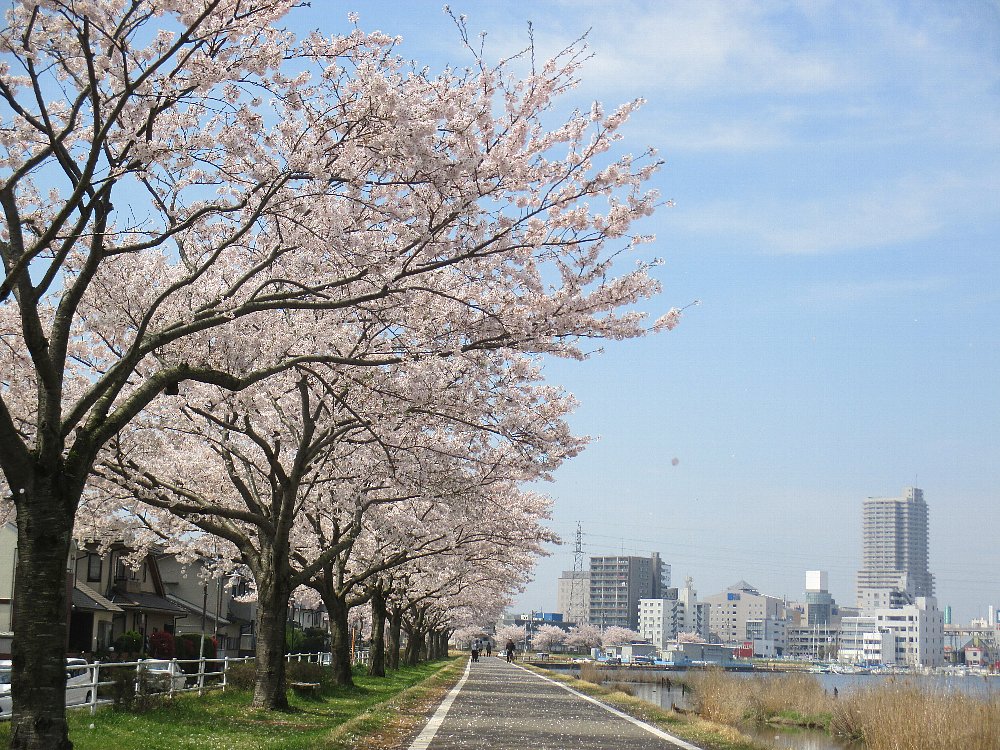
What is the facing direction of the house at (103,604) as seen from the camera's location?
facing the viewer and to the right of the viewer

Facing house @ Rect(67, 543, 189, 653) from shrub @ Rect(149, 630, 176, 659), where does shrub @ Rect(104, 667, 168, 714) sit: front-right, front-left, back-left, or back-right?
back-left

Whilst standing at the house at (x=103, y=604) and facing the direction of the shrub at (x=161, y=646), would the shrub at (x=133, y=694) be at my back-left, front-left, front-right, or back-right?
front-right

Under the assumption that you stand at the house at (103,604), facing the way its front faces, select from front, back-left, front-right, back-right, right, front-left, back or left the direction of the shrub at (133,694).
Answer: front-right

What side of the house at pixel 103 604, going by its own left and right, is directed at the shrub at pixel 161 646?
front

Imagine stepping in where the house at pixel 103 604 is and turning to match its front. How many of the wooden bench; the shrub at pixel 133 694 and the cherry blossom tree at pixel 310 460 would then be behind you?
0

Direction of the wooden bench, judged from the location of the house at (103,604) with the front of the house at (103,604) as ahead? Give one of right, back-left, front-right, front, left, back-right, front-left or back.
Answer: front-right

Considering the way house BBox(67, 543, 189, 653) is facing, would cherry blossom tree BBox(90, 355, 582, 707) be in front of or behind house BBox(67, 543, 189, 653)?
in front

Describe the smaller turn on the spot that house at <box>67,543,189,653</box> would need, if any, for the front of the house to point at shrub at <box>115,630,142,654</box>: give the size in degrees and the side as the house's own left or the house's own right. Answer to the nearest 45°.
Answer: approximately 45° to the house's own right
